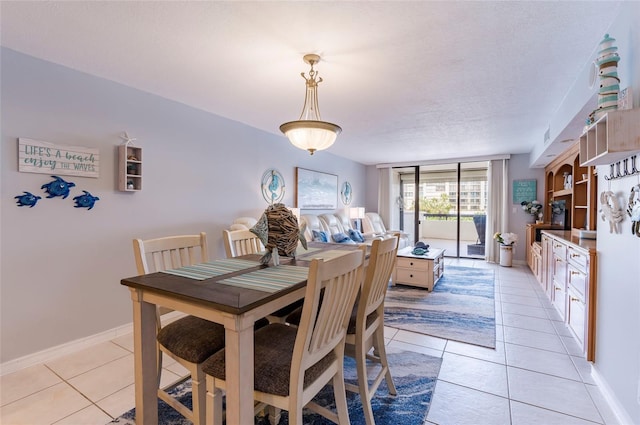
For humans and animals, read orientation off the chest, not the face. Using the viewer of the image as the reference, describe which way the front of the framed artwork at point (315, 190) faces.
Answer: facing the viewer and to the right of the viewer

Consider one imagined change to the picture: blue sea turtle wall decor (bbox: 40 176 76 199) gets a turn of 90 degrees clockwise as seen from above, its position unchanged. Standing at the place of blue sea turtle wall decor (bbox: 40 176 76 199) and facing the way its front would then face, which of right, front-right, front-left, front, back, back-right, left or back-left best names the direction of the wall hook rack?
back-left

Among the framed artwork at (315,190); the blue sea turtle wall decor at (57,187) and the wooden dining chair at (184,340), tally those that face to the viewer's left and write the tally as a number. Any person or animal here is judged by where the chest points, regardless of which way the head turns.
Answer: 0

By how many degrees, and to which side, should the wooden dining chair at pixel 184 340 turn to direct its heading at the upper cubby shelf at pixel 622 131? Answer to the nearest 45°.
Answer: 0° — it already faces it

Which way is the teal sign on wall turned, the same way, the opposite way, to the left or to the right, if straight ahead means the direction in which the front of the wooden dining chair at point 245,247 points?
to the right

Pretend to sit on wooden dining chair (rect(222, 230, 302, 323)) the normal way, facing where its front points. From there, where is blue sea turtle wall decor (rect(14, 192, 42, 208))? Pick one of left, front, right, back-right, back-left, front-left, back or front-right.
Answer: back-right

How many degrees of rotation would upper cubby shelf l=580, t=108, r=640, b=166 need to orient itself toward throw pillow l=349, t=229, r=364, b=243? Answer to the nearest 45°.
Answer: approximately 45° to its right

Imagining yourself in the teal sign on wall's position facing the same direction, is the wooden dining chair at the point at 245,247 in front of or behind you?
in front

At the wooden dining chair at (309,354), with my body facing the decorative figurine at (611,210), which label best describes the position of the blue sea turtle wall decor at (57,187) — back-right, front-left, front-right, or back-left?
back-left

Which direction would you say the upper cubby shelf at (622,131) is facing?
to the viewer's left

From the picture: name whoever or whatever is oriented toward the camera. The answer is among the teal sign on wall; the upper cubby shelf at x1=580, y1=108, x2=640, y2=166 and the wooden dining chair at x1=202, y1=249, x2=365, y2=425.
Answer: the teal sign on wall

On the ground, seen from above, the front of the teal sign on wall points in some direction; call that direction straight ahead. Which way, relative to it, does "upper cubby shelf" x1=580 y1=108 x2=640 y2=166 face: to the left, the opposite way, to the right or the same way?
to the right

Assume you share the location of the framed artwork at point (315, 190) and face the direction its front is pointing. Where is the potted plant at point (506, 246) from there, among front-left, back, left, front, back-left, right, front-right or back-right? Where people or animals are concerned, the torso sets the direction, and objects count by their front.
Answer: front-left
